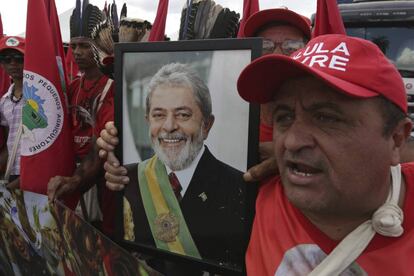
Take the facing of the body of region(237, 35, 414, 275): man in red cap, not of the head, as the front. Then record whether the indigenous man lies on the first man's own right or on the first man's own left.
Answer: on the first man's own right

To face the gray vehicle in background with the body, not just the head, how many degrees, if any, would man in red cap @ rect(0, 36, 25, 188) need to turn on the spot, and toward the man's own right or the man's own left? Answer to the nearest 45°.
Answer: approximately 90° to the man's own left

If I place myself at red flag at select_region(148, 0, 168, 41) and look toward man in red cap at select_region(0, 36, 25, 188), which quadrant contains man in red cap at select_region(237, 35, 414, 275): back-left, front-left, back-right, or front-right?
front-left

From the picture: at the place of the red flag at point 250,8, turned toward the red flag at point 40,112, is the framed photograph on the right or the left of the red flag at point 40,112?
left

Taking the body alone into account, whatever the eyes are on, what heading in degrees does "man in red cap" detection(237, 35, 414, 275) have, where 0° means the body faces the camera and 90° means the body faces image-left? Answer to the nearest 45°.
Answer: approximately 45°

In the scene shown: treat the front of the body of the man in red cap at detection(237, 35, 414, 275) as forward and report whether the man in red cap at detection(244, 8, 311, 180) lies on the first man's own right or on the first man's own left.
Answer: on the first man's own right
